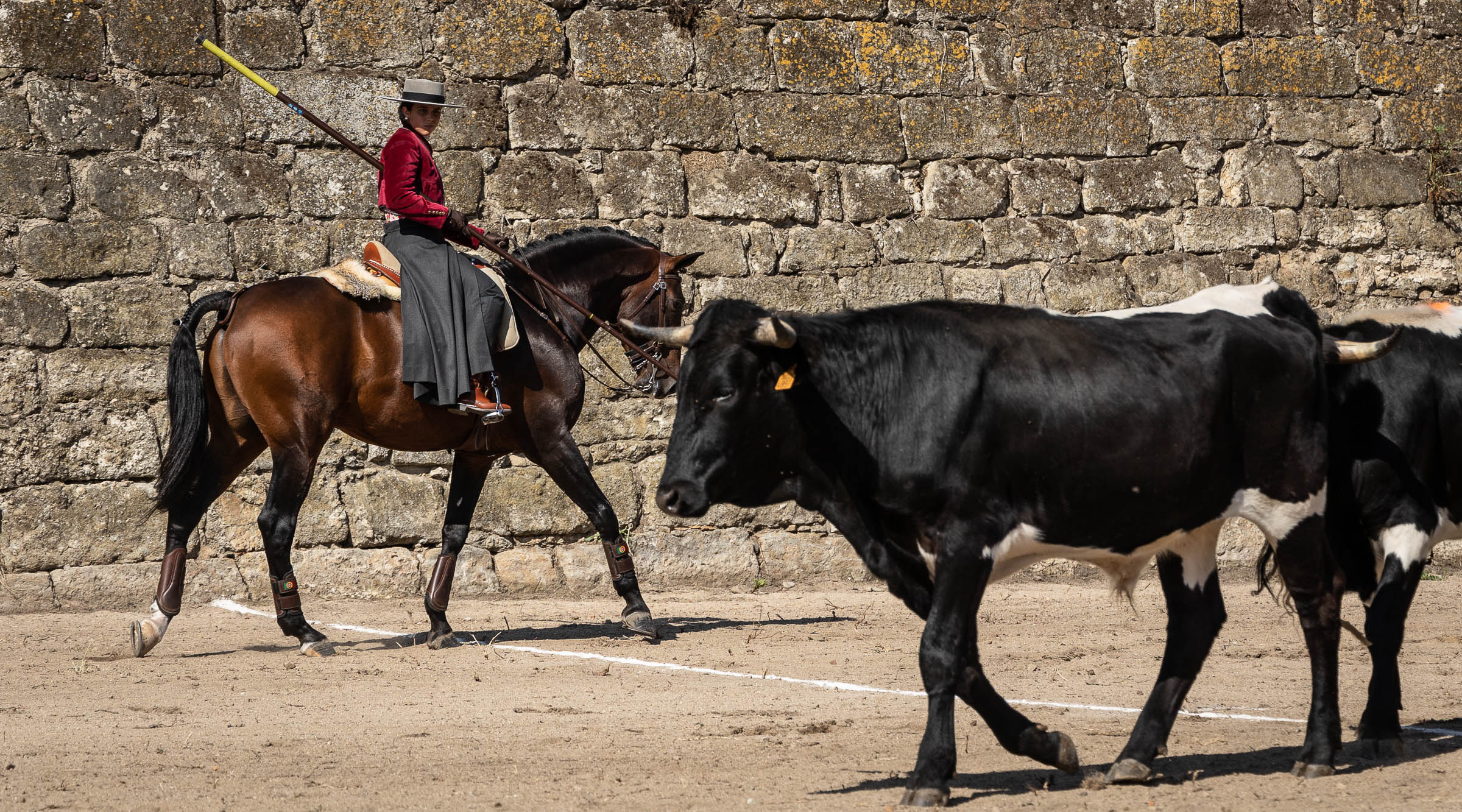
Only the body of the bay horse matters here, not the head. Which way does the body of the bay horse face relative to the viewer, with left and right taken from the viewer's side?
facing to the right of the viewer

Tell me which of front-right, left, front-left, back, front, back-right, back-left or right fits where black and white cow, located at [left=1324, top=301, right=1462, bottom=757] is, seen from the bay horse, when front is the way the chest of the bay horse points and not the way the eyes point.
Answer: front-right

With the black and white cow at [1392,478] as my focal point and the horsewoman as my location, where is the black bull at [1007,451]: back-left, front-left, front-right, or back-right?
front-right

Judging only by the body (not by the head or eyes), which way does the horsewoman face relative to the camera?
to the viewer's right

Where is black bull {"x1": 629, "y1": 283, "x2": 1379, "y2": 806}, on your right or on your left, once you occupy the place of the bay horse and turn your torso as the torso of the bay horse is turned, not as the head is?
on your right

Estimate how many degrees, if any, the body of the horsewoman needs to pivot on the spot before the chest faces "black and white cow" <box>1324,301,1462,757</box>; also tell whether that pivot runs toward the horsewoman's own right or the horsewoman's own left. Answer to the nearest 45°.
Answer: approximately 45° to the horsewoman's own right
